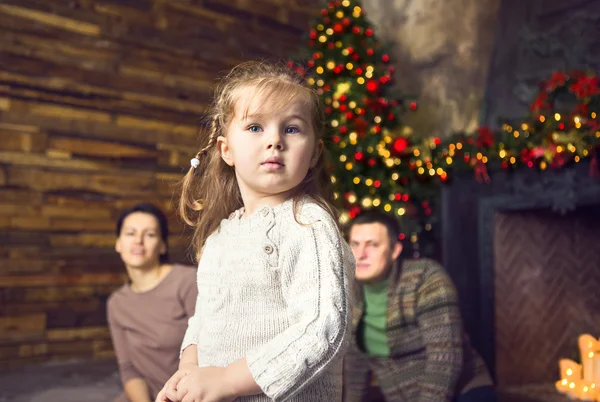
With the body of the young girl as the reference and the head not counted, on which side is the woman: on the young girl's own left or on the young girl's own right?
on the young girl's own right

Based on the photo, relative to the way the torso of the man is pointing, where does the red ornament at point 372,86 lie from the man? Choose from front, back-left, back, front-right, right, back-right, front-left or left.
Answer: back-right

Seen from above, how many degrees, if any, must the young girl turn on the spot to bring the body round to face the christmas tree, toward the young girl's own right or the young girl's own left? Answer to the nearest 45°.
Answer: approximately 135° to the young girl's own right

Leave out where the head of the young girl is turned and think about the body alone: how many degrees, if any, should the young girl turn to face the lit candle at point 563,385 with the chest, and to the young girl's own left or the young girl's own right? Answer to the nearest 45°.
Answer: approximately 180°

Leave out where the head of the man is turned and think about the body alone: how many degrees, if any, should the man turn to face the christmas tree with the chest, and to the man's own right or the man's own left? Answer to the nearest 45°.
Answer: approximately 135° to the man's own right

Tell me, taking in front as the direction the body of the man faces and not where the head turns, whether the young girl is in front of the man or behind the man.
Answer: in front

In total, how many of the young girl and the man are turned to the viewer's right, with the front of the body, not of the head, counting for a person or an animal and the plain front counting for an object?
0

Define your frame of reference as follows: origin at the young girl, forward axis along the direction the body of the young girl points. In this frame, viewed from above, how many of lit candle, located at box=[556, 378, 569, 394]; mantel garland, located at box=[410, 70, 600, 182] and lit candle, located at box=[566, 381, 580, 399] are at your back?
3

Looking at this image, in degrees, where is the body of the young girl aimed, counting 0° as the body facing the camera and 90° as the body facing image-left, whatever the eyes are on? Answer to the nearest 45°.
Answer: approximately 45°

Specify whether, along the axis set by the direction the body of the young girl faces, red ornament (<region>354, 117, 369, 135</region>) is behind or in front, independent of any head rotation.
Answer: behind

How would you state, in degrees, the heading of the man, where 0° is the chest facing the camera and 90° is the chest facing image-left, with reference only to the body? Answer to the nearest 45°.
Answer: approximately 45°
